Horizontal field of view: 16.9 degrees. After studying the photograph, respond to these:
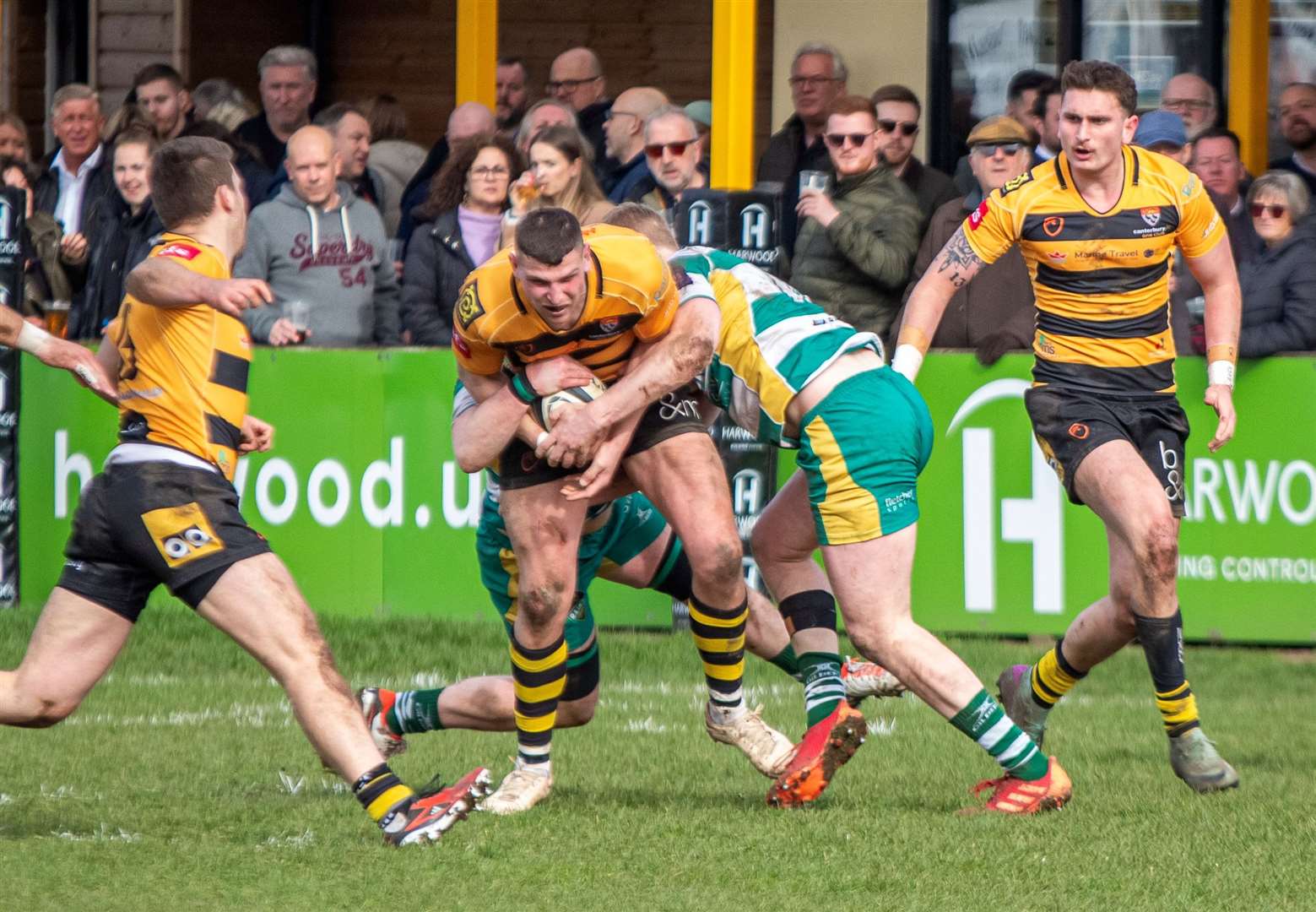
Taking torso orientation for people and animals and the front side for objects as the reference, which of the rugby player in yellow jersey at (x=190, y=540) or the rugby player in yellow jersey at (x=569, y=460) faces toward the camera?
the rugby player in yellow jersey at (x=569, y=460)

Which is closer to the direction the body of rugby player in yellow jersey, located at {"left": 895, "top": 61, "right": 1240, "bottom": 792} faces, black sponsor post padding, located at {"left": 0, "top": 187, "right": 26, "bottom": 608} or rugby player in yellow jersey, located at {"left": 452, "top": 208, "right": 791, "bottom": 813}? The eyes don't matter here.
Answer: the rugby player in yellow jersey

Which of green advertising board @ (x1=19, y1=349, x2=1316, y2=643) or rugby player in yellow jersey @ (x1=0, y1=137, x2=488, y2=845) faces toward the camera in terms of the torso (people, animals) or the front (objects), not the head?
the green advertising board

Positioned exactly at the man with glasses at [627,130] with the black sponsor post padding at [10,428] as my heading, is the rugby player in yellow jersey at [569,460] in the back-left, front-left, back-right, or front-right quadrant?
front-left

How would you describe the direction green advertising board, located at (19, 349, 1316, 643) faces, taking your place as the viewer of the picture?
facing the viewer

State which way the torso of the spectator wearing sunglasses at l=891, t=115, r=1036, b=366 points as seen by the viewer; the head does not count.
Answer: toward the camera

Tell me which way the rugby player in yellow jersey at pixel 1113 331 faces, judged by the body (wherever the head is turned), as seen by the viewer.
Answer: toward the camera

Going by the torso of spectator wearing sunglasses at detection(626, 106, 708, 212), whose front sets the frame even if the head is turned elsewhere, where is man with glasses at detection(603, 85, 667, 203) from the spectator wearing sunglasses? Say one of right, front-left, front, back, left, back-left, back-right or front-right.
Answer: back-right

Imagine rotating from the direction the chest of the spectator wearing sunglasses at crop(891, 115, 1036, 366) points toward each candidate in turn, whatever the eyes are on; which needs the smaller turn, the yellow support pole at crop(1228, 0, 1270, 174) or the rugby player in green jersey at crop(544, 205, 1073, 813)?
the rugby player in green jersey

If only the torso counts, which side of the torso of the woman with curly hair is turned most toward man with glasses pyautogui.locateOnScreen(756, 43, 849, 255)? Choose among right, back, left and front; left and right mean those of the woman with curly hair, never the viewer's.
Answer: left

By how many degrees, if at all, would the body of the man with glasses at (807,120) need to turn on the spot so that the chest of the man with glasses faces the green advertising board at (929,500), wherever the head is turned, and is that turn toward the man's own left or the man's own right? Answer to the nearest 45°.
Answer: approximately 45° to the man's own left

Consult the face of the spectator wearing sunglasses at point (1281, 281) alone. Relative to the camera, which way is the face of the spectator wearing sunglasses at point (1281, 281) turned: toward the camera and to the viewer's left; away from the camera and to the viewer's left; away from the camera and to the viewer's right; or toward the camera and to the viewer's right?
toward the camera and to the viewer's left

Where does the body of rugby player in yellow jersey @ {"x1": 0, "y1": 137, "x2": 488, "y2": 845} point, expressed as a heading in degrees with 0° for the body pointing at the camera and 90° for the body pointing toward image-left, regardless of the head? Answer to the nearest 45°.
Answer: approximately 225°
